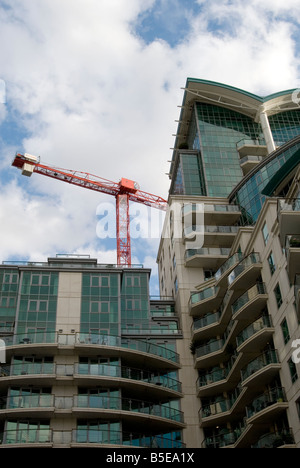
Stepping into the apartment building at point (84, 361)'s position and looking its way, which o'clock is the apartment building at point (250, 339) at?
the apartment building at point (250, 339) is roughly at 10 o'clock from the apartment building at point (84, 361).

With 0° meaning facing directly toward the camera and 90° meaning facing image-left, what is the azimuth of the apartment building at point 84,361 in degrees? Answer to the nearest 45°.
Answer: approximately 0°
